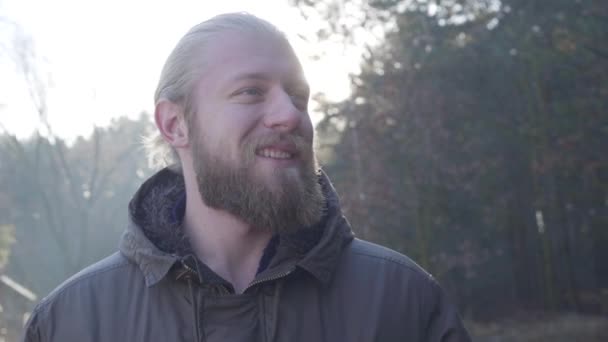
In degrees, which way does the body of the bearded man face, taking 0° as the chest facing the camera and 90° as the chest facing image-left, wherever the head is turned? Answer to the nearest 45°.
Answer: approximately 0°
